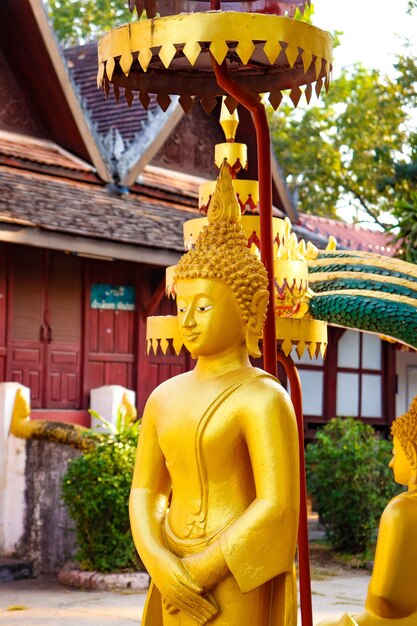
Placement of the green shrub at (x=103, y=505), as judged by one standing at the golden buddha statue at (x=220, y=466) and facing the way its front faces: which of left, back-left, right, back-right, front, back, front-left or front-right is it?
back-right

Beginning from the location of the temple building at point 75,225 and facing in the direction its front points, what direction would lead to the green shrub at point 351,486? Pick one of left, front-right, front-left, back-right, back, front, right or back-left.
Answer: left

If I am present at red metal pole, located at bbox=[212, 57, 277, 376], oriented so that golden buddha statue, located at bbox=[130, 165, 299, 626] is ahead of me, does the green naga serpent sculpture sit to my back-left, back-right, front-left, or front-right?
back-left

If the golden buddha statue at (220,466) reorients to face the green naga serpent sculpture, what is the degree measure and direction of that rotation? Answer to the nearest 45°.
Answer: approximately 180°

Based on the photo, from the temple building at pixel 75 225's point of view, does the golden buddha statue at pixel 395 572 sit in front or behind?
in front

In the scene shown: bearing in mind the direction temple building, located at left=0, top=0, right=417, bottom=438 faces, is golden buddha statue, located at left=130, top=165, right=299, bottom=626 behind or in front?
in front

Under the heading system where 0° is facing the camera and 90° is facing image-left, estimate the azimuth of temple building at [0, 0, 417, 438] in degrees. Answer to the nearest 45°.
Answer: approximately 0°

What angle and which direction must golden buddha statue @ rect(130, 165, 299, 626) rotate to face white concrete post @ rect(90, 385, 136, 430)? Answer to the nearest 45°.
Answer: approximately 135° to its right

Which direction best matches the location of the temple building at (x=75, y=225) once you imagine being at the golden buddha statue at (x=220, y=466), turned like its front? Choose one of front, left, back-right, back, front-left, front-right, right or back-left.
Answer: back-right
